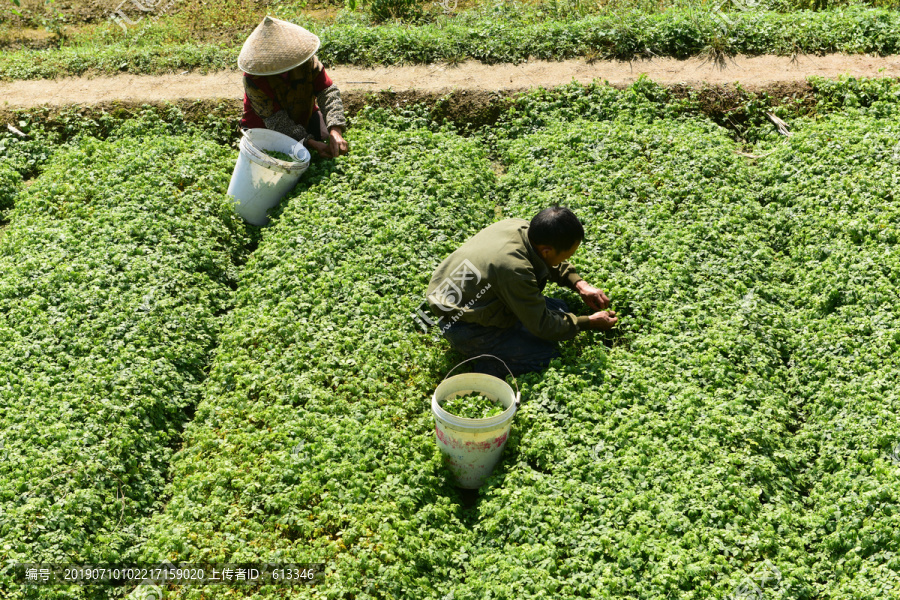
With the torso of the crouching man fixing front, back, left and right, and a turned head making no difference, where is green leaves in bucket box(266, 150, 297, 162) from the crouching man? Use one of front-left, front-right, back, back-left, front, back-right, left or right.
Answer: back-left

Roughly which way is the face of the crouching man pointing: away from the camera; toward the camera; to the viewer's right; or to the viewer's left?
to the viewer's right

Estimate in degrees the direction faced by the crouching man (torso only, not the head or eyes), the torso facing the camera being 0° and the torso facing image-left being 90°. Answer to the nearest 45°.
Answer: approximately 270°

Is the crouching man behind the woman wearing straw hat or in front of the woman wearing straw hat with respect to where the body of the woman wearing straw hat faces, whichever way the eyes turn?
in front

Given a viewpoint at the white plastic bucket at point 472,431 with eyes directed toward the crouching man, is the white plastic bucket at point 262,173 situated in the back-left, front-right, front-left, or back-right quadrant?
front-left

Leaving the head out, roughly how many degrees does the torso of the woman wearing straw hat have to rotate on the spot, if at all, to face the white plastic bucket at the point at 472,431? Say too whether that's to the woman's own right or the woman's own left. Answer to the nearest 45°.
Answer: approximately 45° to the woman's own right

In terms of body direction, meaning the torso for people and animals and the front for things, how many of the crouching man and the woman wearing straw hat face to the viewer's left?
0

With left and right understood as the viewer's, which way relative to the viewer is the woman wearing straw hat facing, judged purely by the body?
facing the viewer and to the right of the viewer

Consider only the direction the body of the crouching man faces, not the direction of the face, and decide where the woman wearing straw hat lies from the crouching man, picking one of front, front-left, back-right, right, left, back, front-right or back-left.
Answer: back-left

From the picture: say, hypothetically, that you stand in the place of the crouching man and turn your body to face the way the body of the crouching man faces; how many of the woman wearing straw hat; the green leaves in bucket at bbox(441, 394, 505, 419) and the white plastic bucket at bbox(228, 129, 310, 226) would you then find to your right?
1

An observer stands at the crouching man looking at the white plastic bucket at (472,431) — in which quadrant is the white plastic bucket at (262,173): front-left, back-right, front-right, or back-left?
back-right

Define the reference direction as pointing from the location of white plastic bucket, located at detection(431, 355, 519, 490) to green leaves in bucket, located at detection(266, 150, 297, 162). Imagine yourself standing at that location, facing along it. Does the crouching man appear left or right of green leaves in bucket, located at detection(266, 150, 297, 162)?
right
